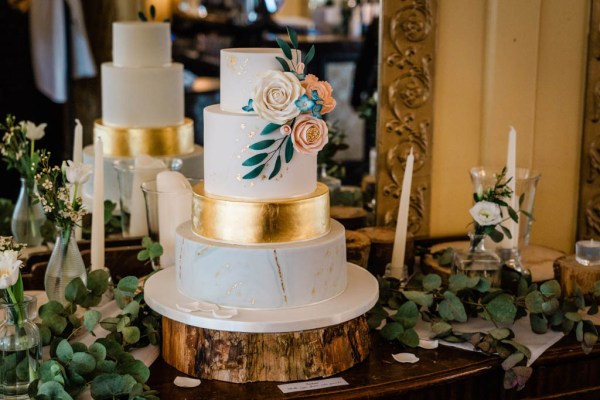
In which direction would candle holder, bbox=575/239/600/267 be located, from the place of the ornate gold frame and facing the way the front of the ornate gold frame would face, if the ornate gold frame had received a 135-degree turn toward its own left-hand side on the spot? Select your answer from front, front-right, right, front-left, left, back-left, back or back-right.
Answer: right

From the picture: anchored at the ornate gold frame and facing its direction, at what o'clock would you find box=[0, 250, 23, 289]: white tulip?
The white tulip is roughly at 1 o'clock from the ornate gold frame.

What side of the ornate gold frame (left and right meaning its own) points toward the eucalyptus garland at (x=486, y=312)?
front

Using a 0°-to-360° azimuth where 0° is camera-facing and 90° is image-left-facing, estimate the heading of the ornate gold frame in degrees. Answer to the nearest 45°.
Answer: approximately 0°

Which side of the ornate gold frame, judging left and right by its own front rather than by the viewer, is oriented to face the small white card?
front

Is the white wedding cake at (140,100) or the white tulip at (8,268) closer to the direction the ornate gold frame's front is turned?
the white tulip

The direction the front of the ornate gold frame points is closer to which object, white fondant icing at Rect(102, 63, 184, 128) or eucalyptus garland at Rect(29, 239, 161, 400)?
the eucalyptus garland

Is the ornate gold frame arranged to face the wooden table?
yes

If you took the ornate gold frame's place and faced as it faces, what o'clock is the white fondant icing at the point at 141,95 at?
The white fondant icing is roughly at 3 o'clock from the ornate gold frame.

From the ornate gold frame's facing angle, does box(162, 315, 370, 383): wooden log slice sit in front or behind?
in front

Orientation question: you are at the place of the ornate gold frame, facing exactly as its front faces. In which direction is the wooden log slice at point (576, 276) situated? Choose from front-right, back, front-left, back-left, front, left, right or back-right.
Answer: front-left

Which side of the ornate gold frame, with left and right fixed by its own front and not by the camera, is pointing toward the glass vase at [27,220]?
right

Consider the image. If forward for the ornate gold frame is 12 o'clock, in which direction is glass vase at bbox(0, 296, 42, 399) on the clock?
The glass vase is roughly at 1 o'clock from the ornate gold frame.

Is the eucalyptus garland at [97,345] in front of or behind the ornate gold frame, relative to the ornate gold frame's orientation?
in front
